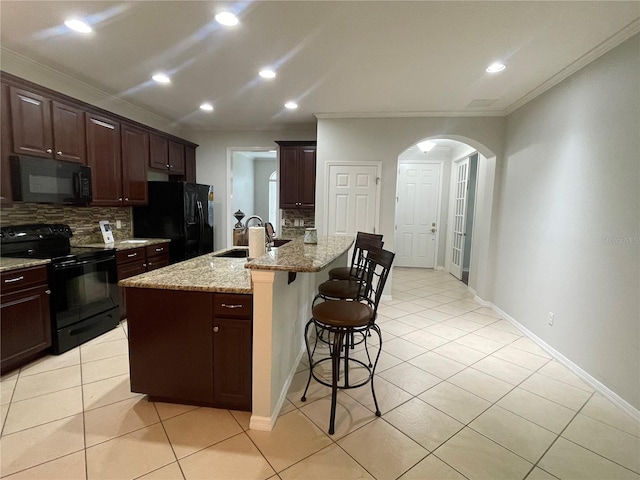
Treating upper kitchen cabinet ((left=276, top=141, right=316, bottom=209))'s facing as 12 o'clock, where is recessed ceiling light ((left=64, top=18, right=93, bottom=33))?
The recessed ceiling light is roughly at 1 o'clock from the upper kitchen cabinet.

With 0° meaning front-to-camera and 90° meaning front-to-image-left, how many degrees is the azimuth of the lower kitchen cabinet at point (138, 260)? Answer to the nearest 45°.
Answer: approximately 315°

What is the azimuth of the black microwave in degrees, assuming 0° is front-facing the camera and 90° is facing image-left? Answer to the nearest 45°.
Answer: approximately 315°

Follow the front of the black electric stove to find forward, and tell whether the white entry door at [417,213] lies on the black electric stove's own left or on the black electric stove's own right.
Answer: on the black electric stove's own left

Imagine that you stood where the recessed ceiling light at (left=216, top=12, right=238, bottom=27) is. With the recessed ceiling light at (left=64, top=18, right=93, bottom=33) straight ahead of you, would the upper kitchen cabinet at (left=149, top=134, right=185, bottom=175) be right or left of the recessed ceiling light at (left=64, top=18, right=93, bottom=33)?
right

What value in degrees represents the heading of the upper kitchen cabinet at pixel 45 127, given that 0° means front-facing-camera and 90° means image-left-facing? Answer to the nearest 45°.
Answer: approximately 315°

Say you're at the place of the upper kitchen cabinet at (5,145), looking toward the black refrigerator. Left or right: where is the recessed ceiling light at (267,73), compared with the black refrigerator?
right
